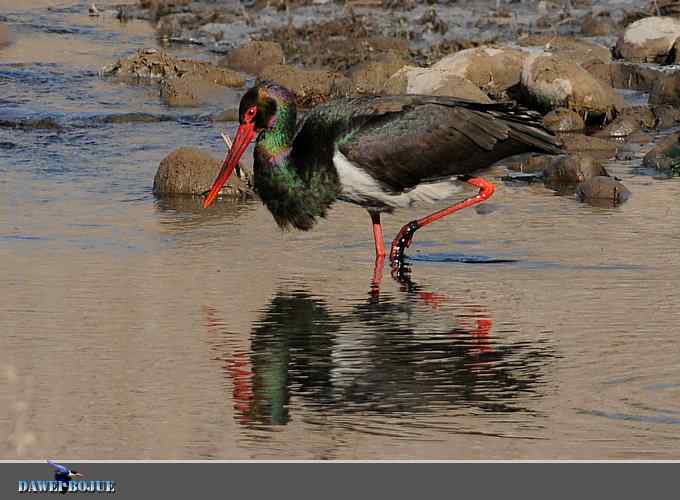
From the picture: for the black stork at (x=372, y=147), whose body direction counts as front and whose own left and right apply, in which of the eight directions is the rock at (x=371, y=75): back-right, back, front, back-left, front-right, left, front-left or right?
right

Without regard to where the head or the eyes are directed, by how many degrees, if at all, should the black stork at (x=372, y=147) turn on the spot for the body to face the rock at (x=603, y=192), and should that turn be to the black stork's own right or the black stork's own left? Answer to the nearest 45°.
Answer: approximately 135° to the black stork's own right

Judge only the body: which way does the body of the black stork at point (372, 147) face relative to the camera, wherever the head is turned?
to the viewer's left

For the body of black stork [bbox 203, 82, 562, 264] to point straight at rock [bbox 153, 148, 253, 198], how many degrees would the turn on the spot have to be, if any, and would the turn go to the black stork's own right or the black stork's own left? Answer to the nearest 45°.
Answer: approximately 45° to the black stork's own right

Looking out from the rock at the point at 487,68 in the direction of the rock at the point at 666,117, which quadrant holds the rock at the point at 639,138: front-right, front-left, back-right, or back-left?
front-right

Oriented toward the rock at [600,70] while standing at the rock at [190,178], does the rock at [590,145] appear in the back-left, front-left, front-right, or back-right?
front-right

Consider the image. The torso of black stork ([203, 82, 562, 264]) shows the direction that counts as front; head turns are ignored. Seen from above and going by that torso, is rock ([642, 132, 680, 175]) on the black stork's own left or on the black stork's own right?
on the black stork's own right

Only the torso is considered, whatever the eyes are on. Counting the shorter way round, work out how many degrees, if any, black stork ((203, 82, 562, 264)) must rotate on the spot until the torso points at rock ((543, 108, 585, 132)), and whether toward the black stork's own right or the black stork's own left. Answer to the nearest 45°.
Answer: approximately 90° to the black stork's own right

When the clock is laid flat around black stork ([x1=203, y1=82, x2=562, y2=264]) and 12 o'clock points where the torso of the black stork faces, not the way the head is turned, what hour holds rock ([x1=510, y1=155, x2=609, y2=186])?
The rock is roughly at 4 o'clock from the black stork.

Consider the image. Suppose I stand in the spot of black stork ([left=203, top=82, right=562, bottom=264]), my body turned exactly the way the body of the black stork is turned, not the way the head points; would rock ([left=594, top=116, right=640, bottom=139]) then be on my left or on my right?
on my right

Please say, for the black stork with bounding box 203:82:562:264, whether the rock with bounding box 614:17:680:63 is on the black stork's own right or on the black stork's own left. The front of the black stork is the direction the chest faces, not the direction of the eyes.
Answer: on the black stork's own right

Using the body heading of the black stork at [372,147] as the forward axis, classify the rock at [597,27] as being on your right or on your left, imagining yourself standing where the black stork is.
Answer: on your right

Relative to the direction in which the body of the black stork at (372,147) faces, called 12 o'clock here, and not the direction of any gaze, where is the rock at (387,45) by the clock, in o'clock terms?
The rock is roughly at 3 o'clock from the black stork.

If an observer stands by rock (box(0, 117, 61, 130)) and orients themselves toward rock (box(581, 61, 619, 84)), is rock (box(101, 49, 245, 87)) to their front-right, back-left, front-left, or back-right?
front-left

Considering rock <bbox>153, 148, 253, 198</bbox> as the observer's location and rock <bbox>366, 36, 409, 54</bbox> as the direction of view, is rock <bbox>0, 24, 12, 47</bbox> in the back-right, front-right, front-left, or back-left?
front-left

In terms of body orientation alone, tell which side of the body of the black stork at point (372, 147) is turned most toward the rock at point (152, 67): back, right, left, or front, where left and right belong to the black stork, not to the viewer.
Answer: right

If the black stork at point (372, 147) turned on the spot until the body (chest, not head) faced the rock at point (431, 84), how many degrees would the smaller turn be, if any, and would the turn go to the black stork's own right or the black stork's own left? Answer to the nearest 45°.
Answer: approximately 90° to the black stork's own right
